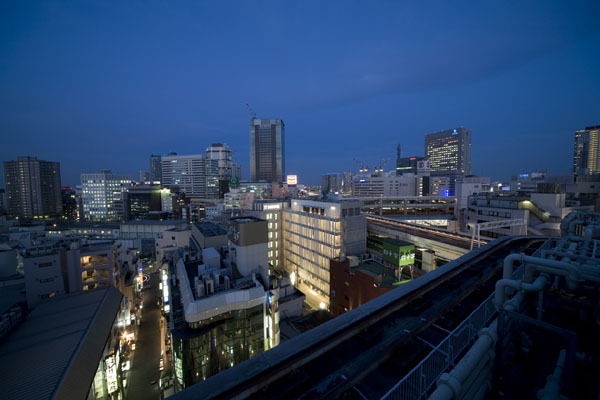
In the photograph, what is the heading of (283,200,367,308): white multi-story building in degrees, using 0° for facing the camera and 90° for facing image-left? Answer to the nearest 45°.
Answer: approximately 45°

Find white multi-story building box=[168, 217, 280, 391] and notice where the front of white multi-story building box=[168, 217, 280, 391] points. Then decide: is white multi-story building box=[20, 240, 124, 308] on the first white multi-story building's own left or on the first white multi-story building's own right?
on the first white multi-story building's own right

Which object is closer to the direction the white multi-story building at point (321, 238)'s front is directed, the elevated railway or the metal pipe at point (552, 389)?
the metal pipe

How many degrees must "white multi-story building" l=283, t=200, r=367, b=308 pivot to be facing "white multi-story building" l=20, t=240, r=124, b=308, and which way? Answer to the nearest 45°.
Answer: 0° — it already faces it

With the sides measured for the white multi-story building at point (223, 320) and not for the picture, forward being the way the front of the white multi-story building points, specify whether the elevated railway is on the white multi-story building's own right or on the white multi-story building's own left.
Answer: on the white multi-story building's own left

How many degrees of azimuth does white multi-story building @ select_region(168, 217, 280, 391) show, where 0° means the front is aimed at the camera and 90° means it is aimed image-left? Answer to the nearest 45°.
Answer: approximately 0°

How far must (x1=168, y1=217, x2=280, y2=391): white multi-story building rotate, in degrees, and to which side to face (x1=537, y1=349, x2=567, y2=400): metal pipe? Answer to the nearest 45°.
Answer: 0° — it already faces it

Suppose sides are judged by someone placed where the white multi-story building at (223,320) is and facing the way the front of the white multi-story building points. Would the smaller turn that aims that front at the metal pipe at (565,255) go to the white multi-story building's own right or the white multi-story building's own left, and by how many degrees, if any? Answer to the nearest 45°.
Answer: approximately 45° to the white multi-story building's own left

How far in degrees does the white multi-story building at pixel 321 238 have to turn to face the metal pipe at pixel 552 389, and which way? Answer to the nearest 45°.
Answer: approximately 45° to its left

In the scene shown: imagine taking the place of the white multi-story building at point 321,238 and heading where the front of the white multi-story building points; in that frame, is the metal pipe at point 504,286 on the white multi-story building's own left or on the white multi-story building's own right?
on the white multi-story building's own left
